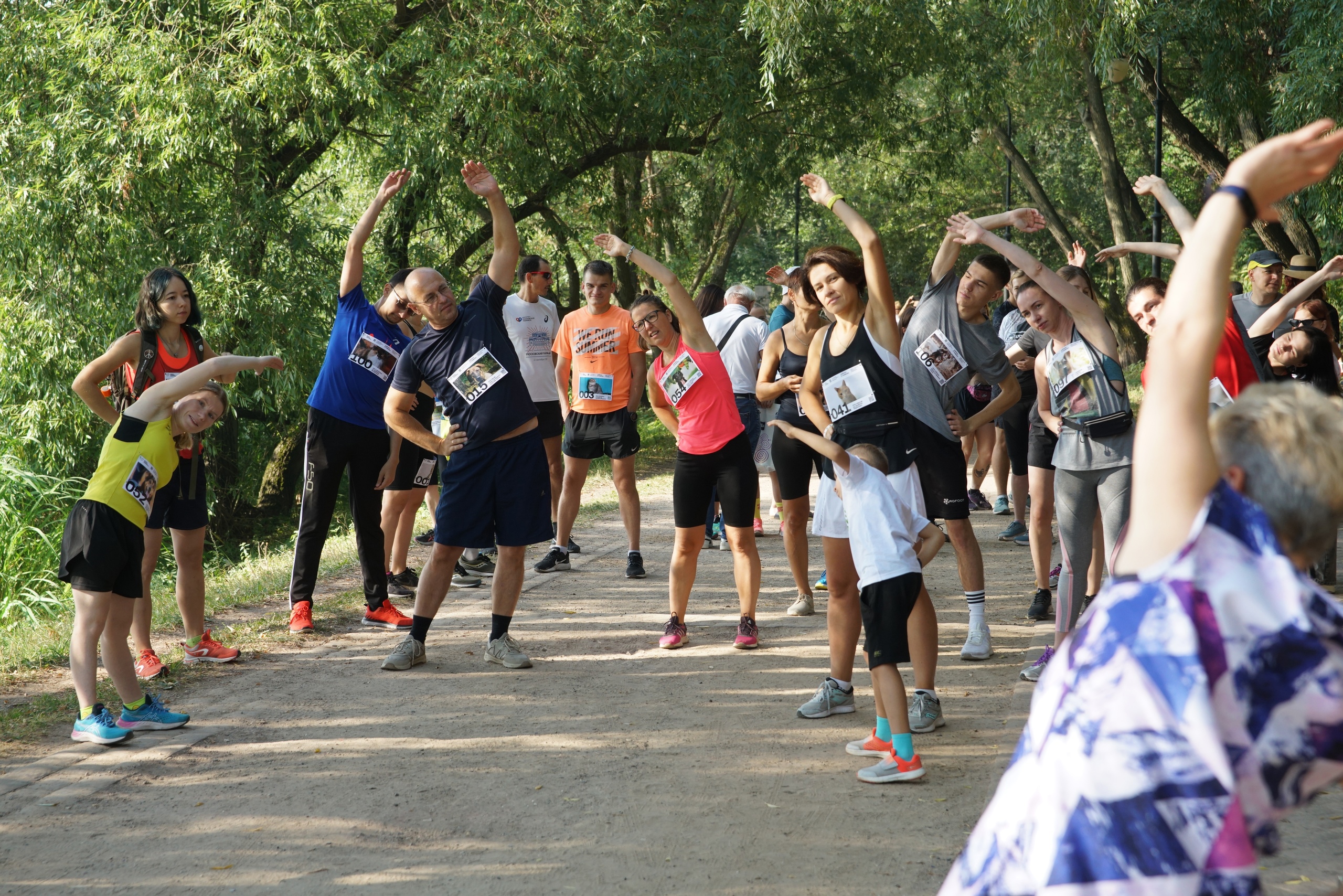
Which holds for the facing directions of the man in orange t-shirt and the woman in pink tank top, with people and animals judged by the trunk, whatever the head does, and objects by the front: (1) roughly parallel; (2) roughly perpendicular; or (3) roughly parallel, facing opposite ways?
roughly parallel

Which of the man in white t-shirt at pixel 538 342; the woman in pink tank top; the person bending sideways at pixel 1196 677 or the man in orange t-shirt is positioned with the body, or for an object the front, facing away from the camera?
the person bending sideways

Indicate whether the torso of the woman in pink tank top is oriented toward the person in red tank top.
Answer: no

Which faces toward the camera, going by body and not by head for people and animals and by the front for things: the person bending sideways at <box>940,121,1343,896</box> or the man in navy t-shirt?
the man in navy t-shirt

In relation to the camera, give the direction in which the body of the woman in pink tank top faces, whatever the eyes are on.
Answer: toward the camera

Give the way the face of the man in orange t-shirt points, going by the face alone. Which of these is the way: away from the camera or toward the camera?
toward the camera

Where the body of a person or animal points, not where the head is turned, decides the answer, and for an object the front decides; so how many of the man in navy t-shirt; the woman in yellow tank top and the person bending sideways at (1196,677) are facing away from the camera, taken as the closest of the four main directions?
1

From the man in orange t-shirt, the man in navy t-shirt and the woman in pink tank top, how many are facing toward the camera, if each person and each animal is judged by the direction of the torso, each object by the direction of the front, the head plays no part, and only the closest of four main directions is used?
3

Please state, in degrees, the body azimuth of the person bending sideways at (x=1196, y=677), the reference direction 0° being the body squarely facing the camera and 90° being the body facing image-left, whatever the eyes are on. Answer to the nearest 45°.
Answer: approximately 180°

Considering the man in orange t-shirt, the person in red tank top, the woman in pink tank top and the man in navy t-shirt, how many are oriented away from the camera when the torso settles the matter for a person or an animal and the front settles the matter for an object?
0

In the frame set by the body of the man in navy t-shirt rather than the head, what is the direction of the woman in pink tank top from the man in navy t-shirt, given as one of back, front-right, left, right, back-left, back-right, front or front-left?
left

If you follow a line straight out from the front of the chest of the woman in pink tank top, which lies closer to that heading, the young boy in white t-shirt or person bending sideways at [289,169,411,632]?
the young boy in white t-shirt

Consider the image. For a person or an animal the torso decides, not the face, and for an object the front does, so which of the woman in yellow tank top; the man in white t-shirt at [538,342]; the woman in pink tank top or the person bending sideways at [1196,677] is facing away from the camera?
the person bending sideways

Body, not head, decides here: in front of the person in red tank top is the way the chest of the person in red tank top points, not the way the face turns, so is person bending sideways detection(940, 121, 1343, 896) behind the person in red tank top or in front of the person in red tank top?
in front

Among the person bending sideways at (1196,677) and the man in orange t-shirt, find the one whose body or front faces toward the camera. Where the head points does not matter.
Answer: the man in orange t-shirt
